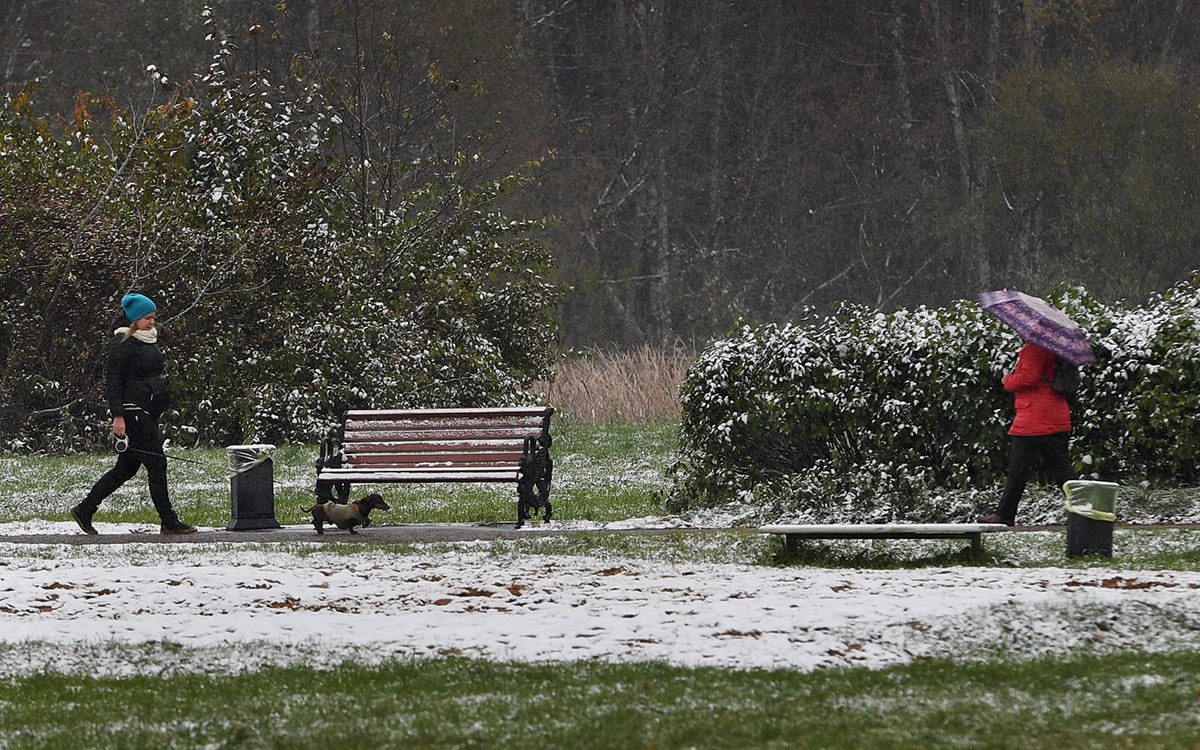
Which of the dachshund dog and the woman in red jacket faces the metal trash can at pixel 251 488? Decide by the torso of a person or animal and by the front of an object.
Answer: the woman in red jacket

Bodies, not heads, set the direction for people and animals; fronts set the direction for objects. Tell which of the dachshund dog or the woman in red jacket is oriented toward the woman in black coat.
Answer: the woman in red jacket

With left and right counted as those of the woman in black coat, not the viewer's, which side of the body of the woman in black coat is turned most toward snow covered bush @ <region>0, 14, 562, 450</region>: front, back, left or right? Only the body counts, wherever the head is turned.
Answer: left

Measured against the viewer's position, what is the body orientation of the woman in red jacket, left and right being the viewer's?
facing to the left of the viewer

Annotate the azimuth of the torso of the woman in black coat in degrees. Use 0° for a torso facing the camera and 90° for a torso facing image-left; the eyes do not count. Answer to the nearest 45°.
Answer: approximately 270°

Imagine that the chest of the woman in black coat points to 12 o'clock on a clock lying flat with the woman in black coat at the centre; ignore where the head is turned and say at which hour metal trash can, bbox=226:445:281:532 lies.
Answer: The metal trash can is roughly at 11 o'clock from the woman in black coat.

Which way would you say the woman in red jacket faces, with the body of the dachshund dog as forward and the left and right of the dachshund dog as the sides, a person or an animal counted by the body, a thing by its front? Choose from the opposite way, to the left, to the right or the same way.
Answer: the opposite way

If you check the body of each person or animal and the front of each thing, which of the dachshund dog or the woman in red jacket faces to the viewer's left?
the woman in red jacket

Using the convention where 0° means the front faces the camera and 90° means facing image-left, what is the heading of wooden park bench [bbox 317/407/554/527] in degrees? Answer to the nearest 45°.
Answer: approximately 45°

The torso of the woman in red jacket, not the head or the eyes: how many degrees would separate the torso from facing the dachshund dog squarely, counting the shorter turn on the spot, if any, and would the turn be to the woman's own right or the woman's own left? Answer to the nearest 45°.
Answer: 0° — they already face it

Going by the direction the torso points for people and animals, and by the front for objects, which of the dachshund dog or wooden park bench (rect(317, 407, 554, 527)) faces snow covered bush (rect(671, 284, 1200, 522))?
the dachshund dog

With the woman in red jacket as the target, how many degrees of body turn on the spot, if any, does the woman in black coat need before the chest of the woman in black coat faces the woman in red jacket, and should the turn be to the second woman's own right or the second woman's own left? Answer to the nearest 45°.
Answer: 0° — they already face them

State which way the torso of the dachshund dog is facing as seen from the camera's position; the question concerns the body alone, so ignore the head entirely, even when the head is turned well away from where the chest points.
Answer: to the viewer's right
